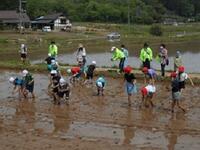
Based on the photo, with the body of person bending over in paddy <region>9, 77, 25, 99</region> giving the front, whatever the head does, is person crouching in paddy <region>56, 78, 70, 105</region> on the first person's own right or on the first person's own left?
on the first person's own left

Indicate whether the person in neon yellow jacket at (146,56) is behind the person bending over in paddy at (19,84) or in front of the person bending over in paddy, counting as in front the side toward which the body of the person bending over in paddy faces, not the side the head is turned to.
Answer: behind
